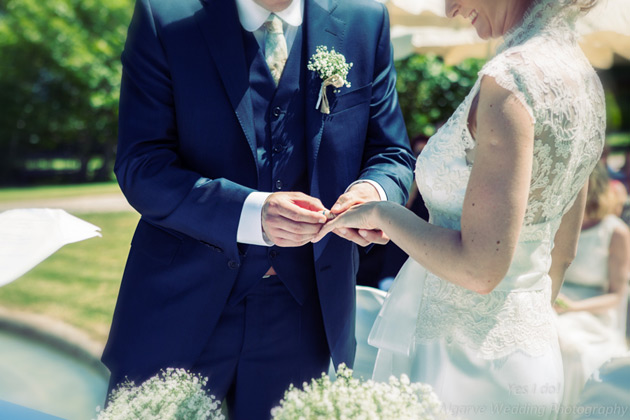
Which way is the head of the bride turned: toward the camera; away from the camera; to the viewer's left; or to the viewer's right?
to the viewer's left

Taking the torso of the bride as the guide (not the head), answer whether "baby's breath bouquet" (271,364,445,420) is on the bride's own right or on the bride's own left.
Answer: on the bride's own left

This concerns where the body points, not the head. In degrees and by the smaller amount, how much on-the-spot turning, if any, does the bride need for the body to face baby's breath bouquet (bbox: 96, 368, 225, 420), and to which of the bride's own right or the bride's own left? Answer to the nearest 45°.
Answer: approximately 90° to the bride's own left

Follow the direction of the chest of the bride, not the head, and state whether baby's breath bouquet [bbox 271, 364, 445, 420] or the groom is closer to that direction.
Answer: the groom

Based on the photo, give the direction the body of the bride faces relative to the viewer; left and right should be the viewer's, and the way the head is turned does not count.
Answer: facing away from the viewer and to the left of the viewer
